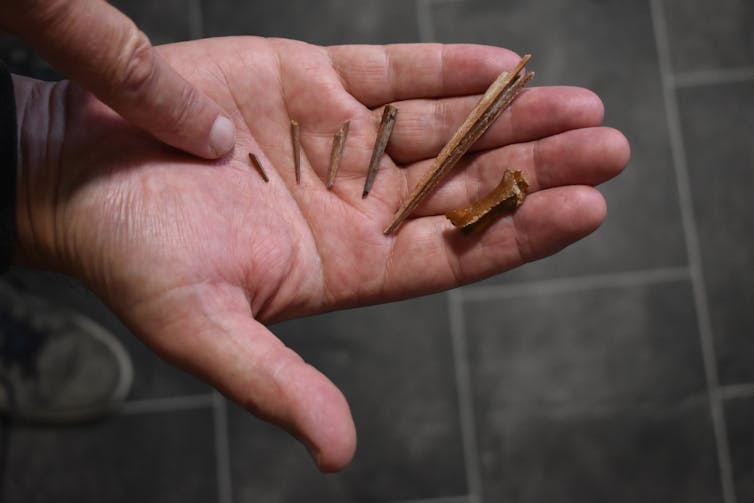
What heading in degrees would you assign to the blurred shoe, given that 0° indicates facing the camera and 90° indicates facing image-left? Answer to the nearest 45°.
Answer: approximately 270°
